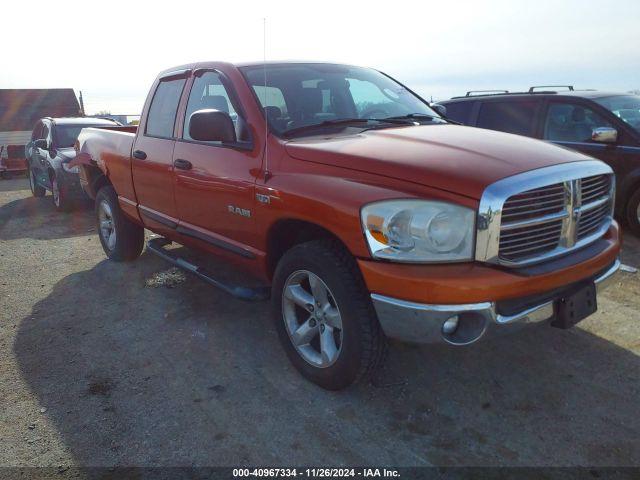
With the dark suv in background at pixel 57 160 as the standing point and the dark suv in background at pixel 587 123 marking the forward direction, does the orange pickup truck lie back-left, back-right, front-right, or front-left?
front-right

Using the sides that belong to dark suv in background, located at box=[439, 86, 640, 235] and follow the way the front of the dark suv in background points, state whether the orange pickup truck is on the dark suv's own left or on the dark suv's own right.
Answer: on the dark suv's own right

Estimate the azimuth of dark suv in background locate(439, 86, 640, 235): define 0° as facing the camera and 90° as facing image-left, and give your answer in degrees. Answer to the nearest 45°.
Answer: approximately 315°

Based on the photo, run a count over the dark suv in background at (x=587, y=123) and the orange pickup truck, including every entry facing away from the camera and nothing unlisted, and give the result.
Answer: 0

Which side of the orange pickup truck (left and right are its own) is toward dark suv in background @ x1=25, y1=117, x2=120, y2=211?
back

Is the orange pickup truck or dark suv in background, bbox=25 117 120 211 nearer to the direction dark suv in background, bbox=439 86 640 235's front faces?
the orange pickup truck

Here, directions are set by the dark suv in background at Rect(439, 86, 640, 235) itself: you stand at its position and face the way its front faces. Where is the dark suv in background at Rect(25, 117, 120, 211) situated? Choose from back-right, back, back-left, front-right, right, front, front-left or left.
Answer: back-right

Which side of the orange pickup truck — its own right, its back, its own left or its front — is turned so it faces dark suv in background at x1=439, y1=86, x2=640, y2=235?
left

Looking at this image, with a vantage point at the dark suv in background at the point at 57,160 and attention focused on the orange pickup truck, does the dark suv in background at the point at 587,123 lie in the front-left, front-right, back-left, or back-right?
front-left
